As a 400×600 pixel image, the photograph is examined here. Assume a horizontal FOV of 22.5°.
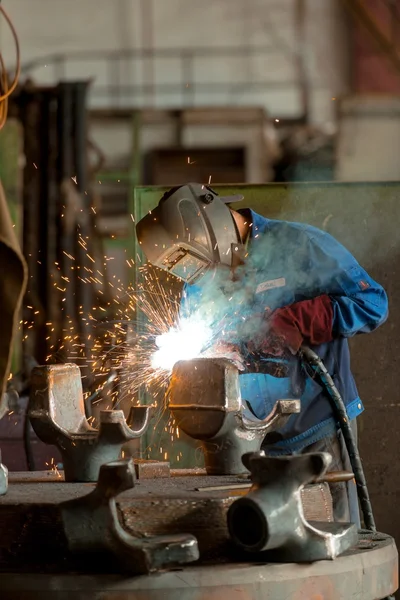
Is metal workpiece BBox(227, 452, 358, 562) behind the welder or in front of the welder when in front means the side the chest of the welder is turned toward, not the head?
in front

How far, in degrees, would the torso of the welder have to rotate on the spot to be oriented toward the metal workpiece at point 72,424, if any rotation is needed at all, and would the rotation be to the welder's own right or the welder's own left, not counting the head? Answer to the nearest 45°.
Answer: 0° — they already face it

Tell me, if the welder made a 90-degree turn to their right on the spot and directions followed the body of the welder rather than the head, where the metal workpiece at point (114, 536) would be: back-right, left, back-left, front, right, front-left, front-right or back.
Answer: back-left

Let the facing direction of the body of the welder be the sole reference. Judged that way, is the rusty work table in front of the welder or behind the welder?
in front

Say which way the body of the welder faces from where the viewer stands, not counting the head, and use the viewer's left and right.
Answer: facing the viewer and to the left of the viewer

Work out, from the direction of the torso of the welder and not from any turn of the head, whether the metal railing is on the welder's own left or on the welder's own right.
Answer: on the welder's own right

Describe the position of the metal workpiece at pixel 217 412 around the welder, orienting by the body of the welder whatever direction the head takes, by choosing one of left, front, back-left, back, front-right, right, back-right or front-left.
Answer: front-left

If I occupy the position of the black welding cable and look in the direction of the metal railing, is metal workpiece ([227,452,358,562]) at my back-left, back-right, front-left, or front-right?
back-left
